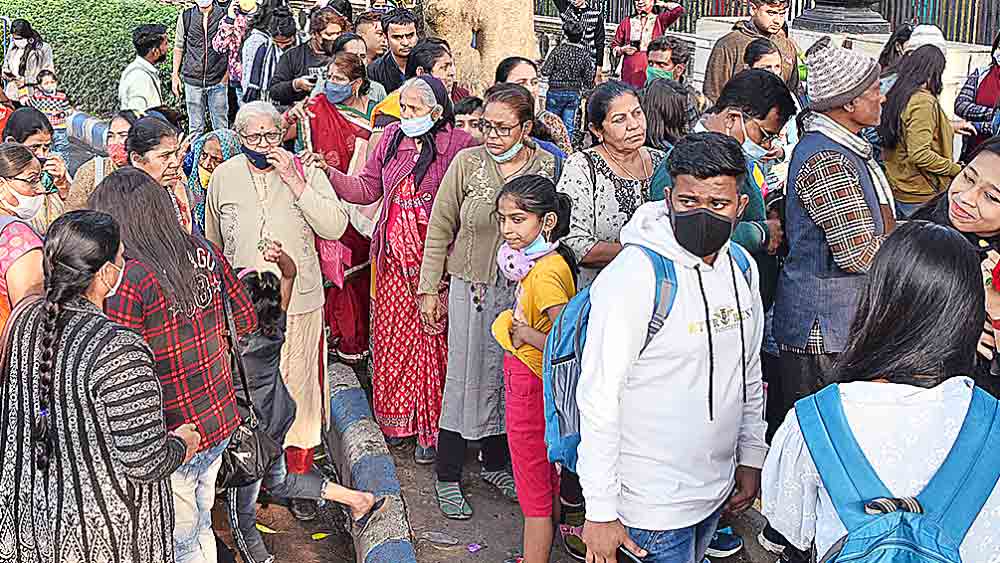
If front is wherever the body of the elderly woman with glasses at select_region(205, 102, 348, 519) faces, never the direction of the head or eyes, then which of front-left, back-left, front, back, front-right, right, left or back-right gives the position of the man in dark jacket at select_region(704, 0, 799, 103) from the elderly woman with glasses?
back-left

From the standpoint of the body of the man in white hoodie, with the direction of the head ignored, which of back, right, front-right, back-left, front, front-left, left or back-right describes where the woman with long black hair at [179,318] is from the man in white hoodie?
back-right

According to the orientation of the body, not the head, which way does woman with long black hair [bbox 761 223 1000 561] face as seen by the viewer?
away from the camera

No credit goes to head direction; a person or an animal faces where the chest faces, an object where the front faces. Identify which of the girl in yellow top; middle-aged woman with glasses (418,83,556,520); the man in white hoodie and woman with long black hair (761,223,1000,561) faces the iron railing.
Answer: the woman with long black hair

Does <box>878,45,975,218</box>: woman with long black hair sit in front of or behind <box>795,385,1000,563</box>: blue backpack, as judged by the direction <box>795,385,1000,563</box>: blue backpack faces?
behind

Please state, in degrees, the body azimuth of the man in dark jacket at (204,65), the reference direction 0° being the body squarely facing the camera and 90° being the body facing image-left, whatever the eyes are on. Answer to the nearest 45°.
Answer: approximately 0°

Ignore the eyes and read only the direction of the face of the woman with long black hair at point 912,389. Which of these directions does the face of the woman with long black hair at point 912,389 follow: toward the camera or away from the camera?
away from the camera

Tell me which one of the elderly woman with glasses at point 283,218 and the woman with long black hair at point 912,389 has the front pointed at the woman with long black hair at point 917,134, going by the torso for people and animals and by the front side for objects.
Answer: the woman with long black hair at point 912,389

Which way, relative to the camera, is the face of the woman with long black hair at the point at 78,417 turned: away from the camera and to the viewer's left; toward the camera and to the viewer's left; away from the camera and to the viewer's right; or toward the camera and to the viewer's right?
away from the camera and to the viewer's right

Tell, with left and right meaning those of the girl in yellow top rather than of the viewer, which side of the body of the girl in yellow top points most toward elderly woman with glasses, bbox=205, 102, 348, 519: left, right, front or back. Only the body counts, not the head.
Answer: right
